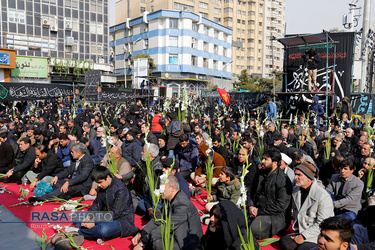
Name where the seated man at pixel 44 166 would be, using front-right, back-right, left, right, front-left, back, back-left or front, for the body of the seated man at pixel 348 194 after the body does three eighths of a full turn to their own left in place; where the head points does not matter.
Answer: back

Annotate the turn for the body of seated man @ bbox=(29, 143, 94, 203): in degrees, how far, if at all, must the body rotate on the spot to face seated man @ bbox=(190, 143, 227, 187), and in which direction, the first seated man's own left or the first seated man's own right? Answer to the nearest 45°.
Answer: approximately 135° to the first seated man's own left

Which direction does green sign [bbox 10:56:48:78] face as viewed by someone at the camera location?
facing the viewer

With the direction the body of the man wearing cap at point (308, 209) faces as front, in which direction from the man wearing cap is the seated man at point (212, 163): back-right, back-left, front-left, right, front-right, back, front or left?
right

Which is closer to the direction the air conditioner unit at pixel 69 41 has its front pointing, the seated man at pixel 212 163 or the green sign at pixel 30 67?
the seated man

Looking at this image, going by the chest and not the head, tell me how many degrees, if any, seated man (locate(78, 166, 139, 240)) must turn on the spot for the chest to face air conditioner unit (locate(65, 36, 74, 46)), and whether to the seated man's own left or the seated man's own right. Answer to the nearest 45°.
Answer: approximately 135° to the seated man's own right

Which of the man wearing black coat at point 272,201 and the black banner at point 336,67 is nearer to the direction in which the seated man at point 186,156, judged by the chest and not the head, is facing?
the man wearing black coat

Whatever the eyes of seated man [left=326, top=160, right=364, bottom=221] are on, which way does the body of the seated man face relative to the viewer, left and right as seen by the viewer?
facing the viewer and to the left of the viewer

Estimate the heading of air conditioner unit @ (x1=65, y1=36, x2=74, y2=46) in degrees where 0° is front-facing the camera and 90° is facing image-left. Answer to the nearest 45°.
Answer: approximately 315°

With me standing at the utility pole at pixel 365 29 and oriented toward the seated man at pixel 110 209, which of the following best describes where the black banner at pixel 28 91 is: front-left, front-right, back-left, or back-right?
front-right

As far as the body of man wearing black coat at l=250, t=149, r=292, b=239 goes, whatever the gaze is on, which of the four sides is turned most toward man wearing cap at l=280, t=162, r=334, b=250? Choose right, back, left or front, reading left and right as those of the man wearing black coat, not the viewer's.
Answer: left

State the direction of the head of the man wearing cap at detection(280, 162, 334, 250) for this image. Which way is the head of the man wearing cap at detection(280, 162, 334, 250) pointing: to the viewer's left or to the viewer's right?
to the viewer's left

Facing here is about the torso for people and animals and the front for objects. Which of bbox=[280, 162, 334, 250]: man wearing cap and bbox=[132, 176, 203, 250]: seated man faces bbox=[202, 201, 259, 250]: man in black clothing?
the man wearing cap

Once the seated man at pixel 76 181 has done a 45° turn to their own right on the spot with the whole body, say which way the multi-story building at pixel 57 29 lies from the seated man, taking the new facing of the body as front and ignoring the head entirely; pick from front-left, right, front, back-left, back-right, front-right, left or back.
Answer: right

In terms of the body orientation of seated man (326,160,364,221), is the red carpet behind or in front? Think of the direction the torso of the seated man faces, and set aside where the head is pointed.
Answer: in front

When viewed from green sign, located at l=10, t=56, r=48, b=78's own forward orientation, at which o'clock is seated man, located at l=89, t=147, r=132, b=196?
The seated man is roughly at 12 o'clock from the green sign.

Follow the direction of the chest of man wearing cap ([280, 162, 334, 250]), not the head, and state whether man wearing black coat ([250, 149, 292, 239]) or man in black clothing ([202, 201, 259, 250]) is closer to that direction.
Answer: the man in black clothing
